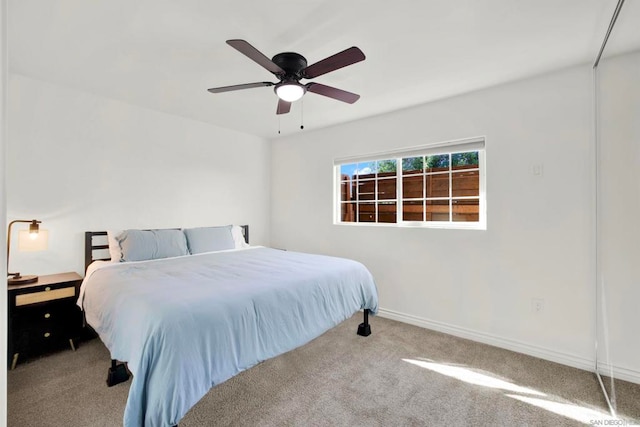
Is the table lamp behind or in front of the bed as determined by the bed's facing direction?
behind

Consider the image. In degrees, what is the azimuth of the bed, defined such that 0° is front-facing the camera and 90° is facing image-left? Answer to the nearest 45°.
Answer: approximately 315°

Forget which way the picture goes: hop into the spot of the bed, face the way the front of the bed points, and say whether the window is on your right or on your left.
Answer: on your left

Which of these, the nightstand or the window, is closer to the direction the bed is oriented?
the window

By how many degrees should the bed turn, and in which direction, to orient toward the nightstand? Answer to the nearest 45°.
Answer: approximately 180°
